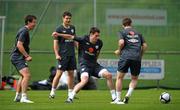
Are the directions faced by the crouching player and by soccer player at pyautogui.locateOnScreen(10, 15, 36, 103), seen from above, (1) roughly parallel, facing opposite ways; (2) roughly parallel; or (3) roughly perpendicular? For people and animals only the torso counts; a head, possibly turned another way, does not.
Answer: roughly perpendicular

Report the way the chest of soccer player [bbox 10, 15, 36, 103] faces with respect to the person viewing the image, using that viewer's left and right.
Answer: facing to the right of the viewer

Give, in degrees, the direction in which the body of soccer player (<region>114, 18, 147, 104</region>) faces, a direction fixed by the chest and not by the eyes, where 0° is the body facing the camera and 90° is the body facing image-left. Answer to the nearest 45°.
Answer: approximately 135°

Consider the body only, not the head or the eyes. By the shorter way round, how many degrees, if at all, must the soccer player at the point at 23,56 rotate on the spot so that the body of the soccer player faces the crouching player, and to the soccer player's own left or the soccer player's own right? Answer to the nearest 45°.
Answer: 0° — they already face them

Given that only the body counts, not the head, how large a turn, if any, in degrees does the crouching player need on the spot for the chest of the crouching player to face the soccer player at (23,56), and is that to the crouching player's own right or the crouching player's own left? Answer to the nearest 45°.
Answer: approximately 90° to the crouching player's own right
